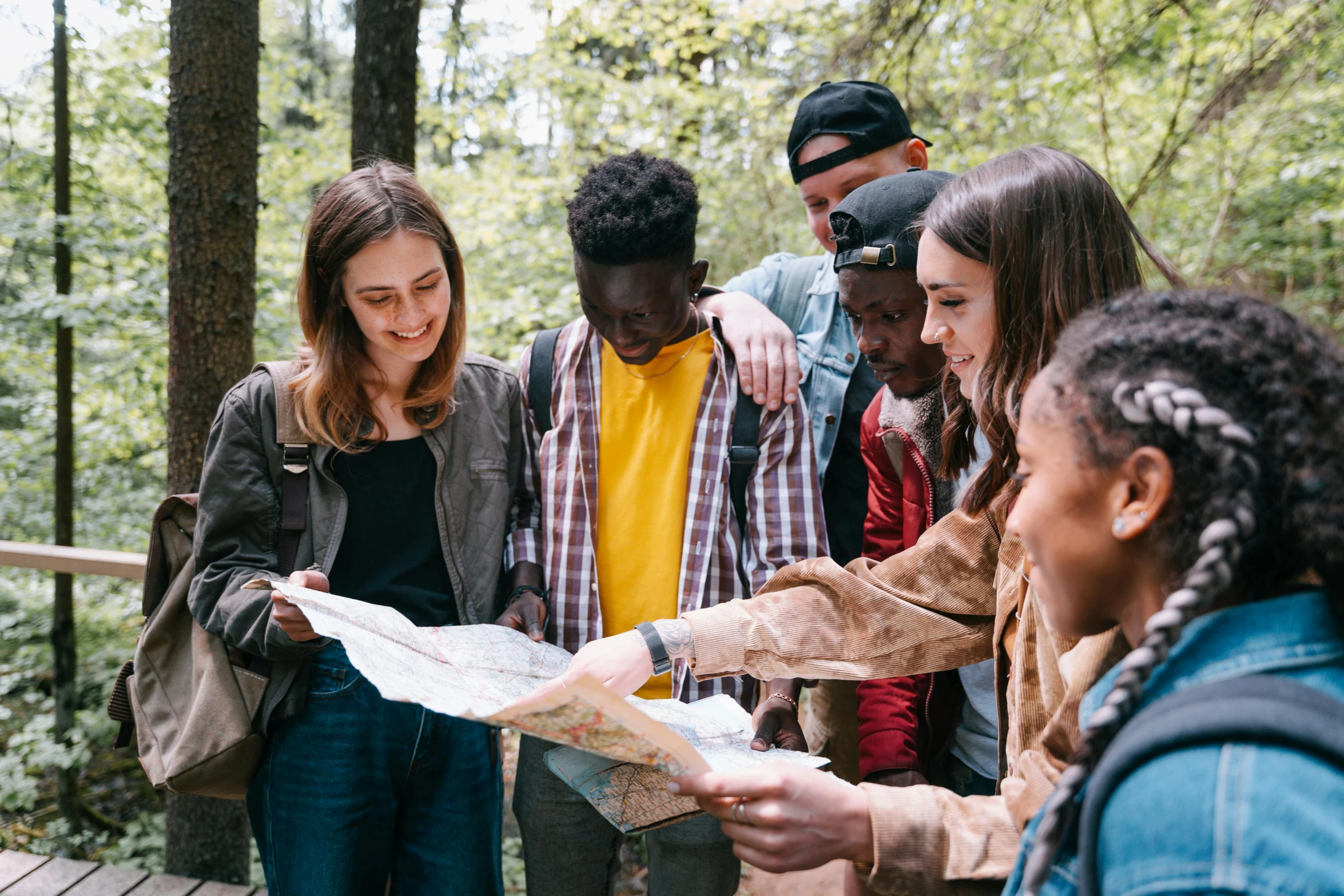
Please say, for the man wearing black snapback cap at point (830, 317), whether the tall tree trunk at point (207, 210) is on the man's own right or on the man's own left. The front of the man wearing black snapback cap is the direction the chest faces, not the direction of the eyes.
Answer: on the man's own right

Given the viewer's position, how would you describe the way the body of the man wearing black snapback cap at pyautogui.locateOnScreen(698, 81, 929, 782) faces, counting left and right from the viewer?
facing the viewer and to the left of the viewer

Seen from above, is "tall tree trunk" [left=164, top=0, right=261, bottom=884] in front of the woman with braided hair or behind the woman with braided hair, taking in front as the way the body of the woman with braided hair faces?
in front

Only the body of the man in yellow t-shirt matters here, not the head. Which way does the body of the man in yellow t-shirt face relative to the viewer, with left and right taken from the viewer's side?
facing the viewer

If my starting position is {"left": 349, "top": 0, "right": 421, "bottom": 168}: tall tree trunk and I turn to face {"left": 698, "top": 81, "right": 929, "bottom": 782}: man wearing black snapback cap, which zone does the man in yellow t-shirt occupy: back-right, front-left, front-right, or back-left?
front-right

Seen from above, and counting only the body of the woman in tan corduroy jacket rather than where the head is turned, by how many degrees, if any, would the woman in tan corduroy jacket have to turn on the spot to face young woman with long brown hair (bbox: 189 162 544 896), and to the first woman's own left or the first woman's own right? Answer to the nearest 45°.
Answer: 0° — they already face them

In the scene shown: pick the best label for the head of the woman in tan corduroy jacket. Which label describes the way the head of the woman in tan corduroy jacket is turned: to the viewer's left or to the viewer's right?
to the viewer's left

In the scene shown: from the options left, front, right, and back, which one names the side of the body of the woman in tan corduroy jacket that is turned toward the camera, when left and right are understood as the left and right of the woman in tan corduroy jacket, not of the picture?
left

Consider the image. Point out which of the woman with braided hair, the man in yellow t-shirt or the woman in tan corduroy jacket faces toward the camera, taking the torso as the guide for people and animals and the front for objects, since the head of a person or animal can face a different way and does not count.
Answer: the man in yellow t-shirt

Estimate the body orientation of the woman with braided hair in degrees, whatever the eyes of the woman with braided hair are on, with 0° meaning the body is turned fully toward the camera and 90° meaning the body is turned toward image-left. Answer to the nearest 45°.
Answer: approximately 90°
